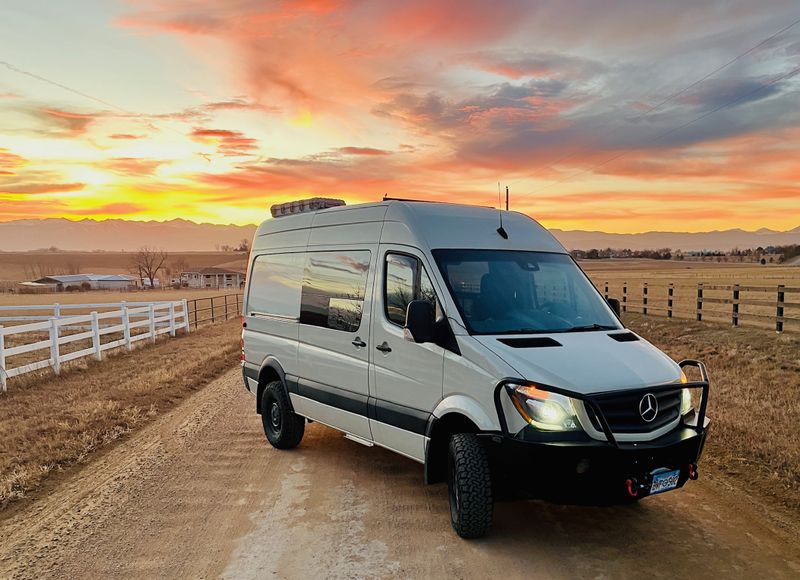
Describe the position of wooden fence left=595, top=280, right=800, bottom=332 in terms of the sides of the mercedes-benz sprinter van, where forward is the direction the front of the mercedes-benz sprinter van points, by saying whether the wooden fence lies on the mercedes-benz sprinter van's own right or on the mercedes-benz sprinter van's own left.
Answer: on the mercedes-benz sprinter van's own left

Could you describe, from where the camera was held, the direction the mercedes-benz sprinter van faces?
facing the viewer and to the right of the viewer
